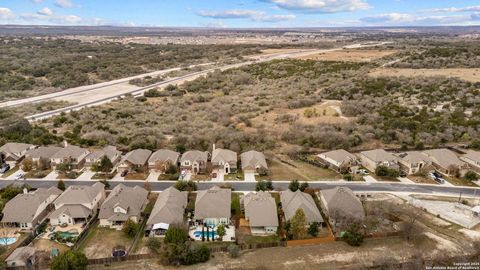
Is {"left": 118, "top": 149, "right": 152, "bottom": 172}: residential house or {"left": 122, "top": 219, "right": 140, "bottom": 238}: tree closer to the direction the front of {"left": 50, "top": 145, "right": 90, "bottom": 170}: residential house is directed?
the tree

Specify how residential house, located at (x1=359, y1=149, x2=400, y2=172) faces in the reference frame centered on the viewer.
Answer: facing the viewer and to the right of the viewer

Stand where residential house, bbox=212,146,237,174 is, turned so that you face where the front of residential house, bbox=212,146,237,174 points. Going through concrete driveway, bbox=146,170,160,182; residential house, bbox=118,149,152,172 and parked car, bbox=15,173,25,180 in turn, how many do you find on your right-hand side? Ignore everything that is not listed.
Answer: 3

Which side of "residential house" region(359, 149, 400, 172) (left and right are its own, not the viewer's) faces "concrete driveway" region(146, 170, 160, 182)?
right

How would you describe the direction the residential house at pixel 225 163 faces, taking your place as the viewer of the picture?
facing the viewer

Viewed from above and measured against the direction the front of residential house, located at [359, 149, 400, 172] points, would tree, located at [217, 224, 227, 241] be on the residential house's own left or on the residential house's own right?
on the residential house's own right

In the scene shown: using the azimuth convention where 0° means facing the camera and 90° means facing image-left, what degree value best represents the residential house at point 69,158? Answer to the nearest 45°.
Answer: approximately 0°

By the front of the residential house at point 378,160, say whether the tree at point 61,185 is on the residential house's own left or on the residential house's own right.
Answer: on the residential house's own right

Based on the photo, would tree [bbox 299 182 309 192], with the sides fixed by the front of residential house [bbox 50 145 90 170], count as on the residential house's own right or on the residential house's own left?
on the residential house's own left

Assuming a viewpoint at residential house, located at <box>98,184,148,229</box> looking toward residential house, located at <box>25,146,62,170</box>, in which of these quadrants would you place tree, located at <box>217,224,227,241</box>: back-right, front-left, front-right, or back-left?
back-right

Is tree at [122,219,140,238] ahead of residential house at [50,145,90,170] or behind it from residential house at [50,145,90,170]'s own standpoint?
ahead

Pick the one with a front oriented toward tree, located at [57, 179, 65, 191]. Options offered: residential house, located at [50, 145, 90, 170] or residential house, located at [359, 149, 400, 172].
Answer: residential house, located at [50, 145, 90, 170]

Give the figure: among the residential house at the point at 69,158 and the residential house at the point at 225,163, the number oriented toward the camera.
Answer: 2

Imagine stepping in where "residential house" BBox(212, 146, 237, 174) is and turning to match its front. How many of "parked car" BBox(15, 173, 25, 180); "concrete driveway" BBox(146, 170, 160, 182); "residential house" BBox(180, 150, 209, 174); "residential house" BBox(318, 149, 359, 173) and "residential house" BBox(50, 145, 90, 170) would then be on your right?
4

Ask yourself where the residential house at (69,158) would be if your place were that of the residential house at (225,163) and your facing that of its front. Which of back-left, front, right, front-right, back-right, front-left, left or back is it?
right

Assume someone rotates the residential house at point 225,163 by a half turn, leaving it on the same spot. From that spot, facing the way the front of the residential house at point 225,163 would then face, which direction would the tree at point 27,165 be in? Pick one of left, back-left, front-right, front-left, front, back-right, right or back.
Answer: left

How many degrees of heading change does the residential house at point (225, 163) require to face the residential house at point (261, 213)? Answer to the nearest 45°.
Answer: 0° — it already faces it
